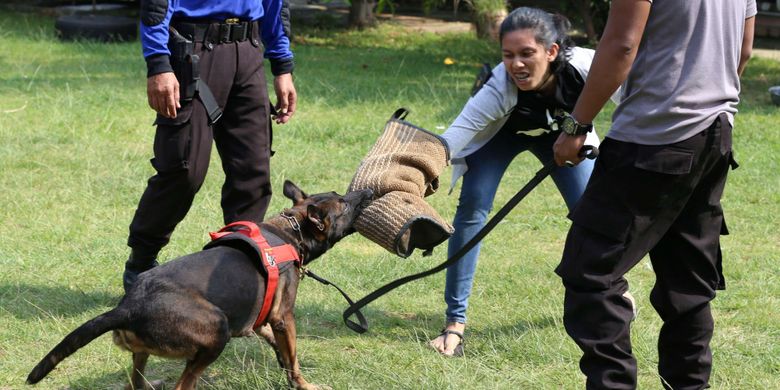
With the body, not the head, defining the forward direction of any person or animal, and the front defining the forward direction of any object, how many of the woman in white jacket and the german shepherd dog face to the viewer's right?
1

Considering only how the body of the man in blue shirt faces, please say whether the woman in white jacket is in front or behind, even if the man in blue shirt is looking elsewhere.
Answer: in front

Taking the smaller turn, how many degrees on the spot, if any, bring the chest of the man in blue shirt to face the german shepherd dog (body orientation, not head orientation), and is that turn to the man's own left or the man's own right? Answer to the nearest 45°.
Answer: approximately 45° to the man's own right

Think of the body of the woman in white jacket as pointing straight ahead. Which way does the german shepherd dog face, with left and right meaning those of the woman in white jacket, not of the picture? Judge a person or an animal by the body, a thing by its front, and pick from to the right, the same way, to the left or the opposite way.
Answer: the opposite way

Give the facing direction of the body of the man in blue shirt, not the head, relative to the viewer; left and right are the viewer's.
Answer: facing the viewer and to the right of the viewer

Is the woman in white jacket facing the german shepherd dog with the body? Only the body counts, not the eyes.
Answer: yes

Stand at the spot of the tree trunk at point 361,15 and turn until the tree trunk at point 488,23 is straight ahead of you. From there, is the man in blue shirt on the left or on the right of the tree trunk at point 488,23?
right

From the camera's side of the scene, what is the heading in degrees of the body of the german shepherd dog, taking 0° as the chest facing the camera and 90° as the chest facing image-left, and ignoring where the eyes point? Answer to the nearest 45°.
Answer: approximately 270°

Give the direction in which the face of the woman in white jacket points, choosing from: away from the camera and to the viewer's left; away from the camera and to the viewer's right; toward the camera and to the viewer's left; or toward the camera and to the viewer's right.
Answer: toward the camera and to the viewer's left

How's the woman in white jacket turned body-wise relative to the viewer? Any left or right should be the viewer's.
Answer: facing the viewer and to the left of the viewer

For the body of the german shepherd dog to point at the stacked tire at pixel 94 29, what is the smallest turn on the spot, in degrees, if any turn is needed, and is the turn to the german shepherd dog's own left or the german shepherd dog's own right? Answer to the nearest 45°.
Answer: approximately 90° to the german shepherd dog's own left

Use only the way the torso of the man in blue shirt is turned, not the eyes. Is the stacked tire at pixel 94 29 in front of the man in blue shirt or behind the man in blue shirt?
behind

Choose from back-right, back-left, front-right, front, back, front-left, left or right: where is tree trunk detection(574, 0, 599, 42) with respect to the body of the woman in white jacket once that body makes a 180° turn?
front-left

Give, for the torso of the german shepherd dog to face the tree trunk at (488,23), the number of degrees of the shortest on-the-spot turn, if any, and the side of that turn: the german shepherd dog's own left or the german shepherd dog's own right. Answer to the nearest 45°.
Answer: approximately 45° to the german shepherd dog's own left

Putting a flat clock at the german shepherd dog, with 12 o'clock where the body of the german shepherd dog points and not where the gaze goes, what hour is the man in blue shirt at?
The man in blue shirt is roughly at 9 o'clock from the german shepherd dog.

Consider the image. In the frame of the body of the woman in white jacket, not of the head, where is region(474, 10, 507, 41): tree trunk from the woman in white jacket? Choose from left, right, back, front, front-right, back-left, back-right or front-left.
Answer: back-right

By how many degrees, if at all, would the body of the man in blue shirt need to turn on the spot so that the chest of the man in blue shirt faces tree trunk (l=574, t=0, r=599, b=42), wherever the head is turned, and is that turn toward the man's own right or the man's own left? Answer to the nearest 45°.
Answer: approximately 90° to the man's own left
